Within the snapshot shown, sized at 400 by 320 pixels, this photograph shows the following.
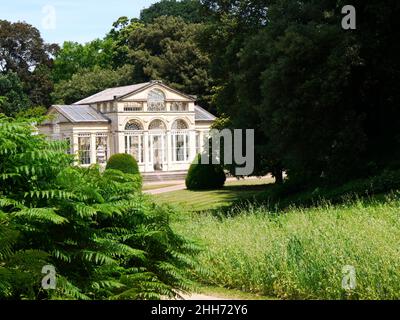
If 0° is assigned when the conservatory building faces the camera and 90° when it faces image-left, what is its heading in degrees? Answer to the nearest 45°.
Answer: approximately 315°

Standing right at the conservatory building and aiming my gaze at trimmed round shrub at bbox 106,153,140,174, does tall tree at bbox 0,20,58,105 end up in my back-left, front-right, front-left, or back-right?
back-right

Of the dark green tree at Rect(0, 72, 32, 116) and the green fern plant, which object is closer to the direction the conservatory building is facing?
the green fern plant

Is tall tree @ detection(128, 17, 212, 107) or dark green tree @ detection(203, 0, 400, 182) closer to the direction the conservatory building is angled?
the dark green tree

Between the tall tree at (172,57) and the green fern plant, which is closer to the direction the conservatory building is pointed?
the green fern plant

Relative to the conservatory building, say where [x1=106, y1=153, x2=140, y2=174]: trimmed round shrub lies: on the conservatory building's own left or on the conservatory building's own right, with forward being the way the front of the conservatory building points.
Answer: on the conservatory building's own right

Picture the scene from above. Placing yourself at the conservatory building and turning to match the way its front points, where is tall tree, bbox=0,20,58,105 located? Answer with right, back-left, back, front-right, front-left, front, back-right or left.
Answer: back

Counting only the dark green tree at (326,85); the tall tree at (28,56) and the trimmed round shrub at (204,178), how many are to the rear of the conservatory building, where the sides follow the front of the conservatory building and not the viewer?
1

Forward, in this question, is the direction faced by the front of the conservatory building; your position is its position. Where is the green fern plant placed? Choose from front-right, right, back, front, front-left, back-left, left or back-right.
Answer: front-right

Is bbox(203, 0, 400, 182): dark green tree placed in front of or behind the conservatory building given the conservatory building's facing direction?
in front

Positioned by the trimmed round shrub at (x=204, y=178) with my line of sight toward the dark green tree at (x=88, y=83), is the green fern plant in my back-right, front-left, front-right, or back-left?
back-left

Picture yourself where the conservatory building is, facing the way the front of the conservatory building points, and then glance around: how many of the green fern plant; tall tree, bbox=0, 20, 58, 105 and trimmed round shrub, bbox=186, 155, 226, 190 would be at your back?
1
